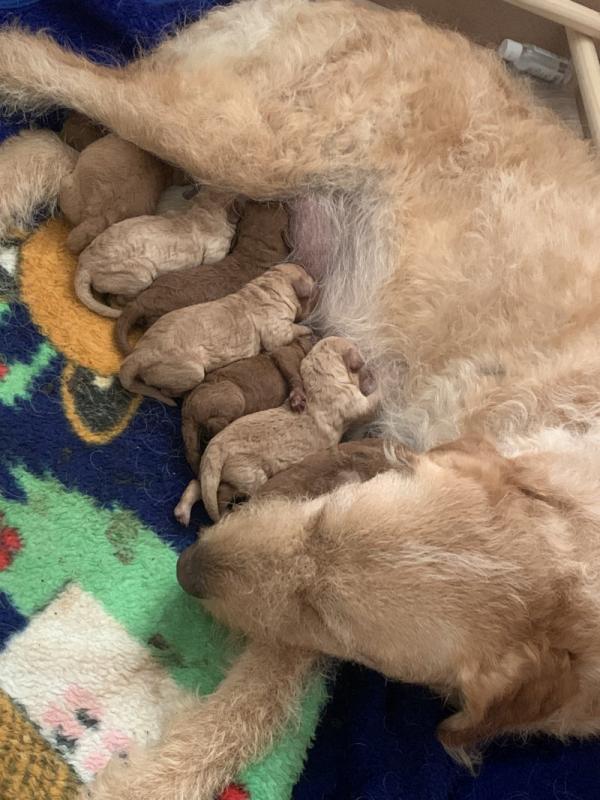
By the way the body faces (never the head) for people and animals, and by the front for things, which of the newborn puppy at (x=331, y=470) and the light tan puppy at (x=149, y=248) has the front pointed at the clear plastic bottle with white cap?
the light tan puppy

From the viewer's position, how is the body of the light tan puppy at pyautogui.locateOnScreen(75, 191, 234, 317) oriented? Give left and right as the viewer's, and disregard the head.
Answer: facing away from the viewer and to the right of the viewer

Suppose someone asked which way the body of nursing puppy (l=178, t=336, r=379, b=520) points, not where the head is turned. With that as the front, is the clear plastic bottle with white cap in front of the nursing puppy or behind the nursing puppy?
in front

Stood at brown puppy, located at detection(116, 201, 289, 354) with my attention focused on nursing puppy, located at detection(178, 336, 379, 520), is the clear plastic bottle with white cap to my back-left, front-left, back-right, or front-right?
back-left

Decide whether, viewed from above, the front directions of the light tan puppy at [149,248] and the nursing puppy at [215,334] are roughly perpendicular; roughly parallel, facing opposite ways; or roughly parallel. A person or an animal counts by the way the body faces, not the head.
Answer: roughly parallel

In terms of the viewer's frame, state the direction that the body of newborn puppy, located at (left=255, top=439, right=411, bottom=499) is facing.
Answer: to the viewer's right

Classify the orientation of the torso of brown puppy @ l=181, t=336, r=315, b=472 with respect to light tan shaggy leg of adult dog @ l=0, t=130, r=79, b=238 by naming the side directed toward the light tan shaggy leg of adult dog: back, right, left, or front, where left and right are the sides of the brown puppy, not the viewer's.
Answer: left

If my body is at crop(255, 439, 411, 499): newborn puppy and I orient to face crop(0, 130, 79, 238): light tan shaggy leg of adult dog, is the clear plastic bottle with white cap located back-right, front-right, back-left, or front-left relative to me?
front-right

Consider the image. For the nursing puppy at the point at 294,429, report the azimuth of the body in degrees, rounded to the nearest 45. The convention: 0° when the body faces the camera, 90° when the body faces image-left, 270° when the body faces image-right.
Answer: approximately 225°

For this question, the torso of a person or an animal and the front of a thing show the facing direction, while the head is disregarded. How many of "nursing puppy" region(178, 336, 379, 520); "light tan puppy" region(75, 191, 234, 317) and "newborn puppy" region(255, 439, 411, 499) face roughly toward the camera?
0

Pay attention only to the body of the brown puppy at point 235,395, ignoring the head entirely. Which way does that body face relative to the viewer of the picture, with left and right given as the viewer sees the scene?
facing away from the viewer and to the right of the viewer
